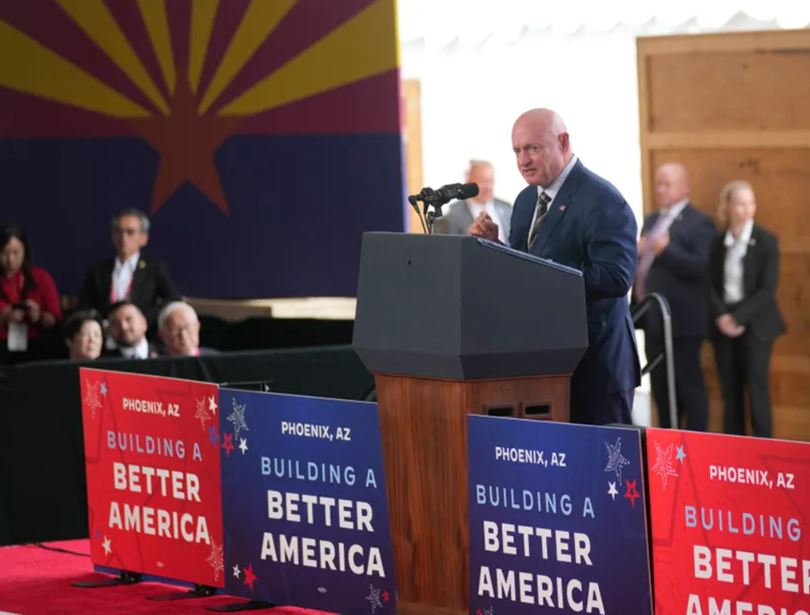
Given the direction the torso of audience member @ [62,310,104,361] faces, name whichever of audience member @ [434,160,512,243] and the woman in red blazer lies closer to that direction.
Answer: the audience member

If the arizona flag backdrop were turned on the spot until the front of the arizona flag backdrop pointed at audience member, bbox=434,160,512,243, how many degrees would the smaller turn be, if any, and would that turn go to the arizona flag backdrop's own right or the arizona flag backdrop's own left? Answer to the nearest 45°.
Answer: approximately 90° to the arizona flag backdrop's own left

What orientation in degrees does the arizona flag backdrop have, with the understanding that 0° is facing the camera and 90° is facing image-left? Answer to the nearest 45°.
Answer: approximately 0°

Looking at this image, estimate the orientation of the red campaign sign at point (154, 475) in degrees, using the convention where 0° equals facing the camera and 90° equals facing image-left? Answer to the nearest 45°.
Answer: approximately 45°

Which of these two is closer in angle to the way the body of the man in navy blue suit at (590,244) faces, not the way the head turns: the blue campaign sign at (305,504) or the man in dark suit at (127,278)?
the blue campaign sign

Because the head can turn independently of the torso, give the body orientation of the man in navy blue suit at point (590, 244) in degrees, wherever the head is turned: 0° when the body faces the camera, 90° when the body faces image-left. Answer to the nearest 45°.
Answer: approximately 45°

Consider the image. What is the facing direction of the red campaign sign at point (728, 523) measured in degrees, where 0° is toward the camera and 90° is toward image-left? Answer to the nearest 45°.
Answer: approximately 45°

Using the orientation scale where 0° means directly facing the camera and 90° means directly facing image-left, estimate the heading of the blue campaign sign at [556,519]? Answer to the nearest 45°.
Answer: approximately 45°

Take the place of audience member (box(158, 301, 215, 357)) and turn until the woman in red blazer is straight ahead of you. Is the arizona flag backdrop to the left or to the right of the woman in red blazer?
right

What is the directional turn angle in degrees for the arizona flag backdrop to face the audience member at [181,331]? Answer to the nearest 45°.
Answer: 0° — it already faces them
